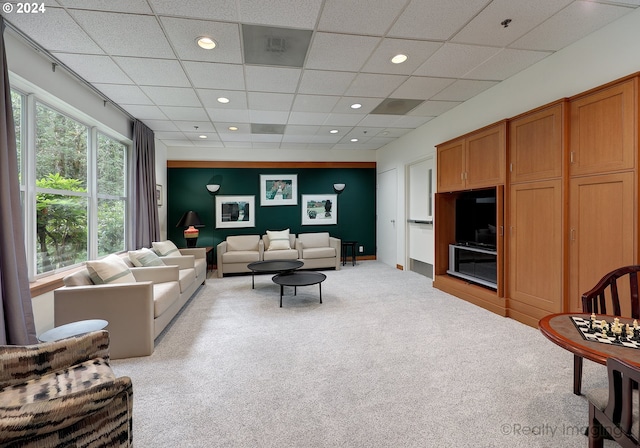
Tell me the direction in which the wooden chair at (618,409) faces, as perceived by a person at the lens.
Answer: facing away from the viewer and to the left of the viewer

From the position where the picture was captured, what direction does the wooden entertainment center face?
facing the viewer and to the left of the viewer

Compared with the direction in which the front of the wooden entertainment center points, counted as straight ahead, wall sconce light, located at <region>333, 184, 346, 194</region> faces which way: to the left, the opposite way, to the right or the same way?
to the left

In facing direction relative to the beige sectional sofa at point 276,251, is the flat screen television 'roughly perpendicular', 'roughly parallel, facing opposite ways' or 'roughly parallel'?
roughly perpendicular

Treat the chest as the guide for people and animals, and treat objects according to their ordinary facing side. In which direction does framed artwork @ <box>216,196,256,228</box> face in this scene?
toward the camera

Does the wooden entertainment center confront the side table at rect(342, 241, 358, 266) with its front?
no

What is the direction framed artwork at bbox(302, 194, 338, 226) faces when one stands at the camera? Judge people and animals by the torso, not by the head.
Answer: facing the viewer

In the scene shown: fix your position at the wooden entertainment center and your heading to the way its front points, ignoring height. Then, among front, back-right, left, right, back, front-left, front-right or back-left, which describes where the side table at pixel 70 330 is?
front

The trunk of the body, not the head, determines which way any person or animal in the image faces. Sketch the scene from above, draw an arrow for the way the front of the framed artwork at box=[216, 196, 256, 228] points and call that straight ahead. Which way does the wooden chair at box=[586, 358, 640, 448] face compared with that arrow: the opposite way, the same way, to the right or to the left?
the opposite way

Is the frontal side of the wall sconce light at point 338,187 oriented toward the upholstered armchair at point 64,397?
yes

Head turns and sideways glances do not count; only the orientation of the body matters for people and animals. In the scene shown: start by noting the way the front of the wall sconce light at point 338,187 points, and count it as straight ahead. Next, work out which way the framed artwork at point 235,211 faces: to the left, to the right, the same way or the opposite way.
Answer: the same way

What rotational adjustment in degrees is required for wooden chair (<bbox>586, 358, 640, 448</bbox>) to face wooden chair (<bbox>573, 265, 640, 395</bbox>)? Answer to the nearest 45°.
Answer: approximately 45° to its right

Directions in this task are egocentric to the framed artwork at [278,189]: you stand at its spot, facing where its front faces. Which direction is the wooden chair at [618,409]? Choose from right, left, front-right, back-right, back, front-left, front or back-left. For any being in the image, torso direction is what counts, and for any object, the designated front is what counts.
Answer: front

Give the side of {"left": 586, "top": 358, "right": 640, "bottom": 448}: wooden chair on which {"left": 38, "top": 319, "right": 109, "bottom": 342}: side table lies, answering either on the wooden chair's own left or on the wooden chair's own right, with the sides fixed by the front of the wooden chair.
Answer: on the wooden chair's own left

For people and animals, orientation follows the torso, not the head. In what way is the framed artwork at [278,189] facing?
toward the camera
